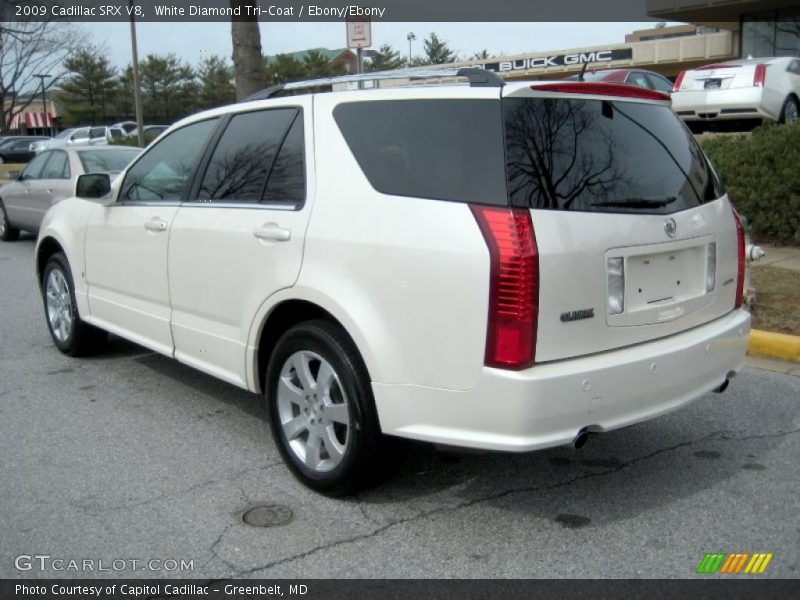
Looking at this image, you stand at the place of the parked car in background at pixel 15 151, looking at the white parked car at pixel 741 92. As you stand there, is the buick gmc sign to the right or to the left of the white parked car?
left

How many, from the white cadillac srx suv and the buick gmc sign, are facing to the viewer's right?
0

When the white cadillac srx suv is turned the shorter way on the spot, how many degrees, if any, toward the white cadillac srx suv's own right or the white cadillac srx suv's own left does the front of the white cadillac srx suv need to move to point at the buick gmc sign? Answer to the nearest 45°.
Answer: approximately 45° to the white cadillac srx suv's own right

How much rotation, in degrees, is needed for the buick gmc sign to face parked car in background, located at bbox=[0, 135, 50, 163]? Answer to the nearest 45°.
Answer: approximately 45° to its right

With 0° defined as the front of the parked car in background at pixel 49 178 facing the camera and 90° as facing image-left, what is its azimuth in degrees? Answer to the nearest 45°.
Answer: approximately 135°

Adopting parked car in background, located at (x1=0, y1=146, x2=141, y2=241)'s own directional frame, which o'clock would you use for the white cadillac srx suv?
The white cadillac srx suv is roughly at 7 o'clock from the parked car in background.

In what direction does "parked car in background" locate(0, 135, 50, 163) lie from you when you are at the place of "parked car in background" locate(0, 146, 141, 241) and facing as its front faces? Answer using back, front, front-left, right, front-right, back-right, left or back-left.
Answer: front-right

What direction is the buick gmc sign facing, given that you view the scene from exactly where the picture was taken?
facing the viewer and to the left of the viewer

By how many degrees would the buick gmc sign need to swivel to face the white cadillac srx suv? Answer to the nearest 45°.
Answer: approximately 45° to its left

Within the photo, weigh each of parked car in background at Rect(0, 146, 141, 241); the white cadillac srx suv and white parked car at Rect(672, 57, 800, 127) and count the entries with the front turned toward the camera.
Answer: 0

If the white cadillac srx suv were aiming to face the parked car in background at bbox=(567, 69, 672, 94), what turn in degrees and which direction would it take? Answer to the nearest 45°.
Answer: approximately 45° to its right

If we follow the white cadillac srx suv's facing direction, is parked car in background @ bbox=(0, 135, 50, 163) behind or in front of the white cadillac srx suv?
in front

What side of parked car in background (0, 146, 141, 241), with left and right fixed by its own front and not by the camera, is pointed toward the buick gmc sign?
right

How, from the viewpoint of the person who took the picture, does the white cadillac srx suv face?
facing away from the viewer and to the left of the viewer

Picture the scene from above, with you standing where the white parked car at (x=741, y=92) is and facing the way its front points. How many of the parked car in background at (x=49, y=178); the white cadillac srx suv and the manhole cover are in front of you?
0

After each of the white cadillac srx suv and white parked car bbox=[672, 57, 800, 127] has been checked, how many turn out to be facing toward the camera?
0

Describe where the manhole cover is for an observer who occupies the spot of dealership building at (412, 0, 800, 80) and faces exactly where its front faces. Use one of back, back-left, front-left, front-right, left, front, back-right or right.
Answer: front-left
